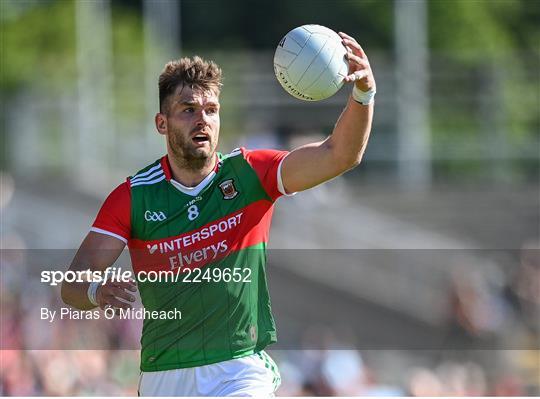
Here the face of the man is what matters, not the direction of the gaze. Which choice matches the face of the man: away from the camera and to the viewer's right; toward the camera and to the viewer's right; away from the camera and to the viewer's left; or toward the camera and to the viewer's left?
toward the camera and to the viewer's right

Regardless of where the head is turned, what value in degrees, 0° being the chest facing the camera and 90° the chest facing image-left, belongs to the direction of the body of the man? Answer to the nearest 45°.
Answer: approximately 0°
